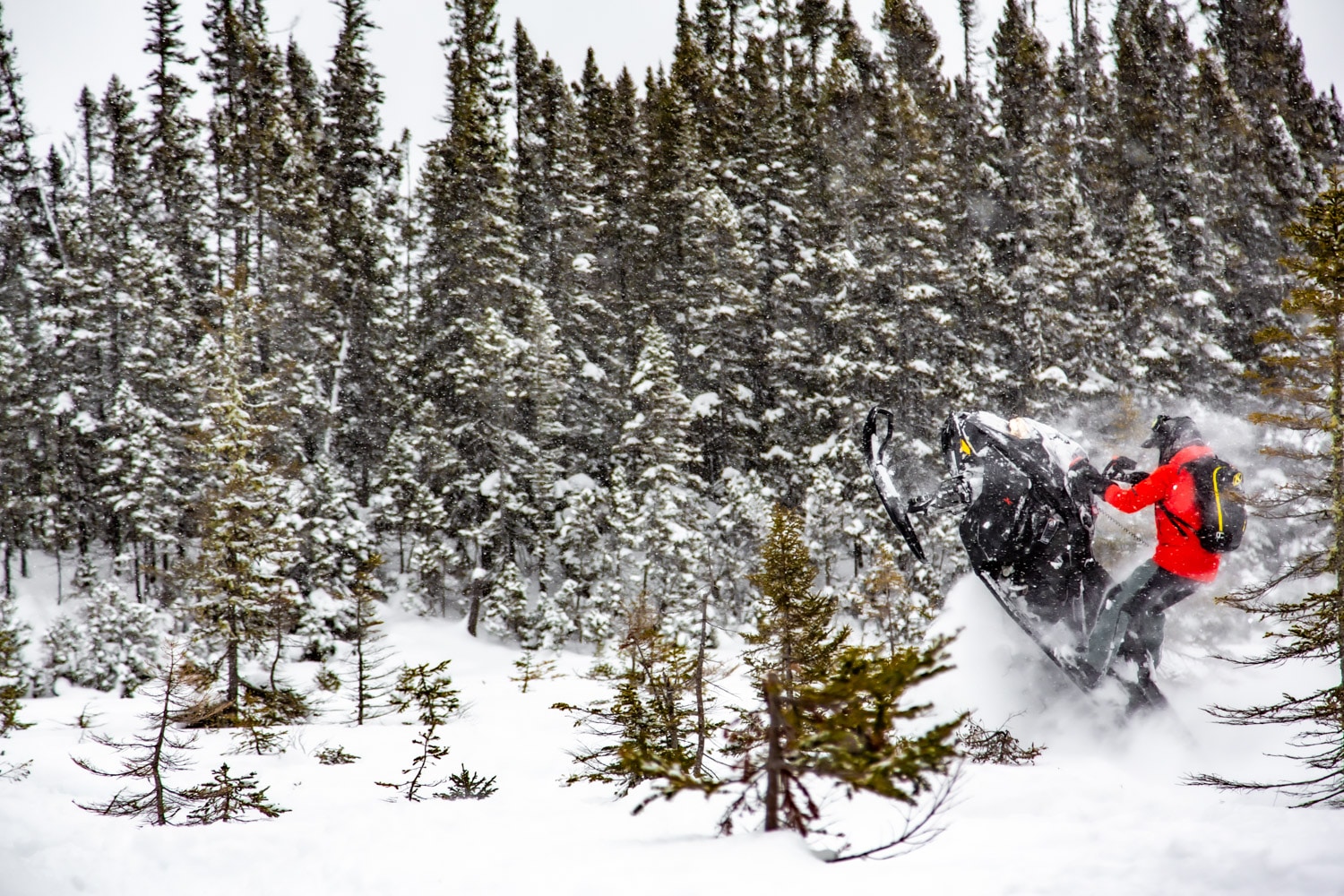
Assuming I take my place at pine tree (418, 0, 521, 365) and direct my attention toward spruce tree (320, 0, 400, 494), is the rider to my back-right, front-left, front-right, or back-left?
back-left

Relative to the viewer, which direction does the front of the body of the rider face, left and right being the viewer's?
facing to the left of the viewer

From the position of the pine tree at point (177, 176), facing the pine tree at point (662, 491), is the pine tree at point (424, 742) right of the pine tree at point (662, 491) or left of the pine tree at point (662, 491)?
right

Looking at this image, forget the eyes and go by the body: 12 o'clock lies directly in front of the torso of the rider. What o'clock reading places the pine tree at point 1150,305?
The pine tree is roughly at 3 o'clock from the rider.
